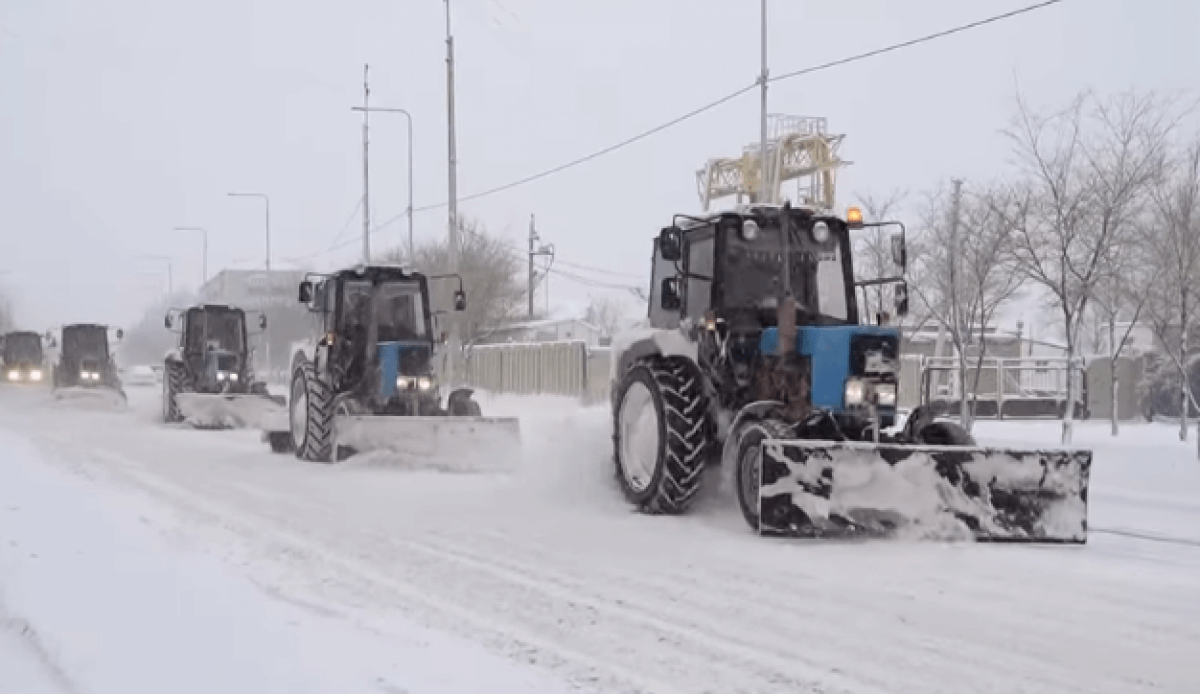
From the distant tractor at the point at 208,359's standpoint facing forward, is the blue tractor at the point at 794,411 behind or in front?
in front

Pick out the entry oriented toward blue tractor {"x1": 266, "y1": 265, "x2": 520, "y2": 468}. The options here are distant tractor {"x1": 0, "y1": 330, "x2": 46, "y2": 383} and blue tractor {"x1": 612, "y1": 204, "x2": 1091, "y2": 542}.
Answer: the distant tractor

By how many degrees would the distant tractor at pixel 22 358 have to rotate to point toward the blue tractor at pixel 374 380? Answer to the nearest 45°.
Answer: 0° — it already faces it

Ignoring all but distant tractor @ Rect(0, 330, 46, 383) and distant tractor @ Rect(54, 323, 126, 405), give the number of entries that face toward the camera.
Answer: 2

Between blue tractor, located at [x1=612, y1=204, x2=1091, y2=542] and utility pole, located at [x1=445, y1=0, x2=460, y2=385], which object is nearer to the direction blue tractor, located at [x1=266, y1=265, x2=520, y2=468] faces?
the blue tractor

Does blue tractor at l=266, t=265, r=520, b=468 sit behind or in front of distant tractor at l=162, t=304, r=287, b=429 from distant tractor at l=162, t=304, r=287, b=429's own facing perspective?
in front

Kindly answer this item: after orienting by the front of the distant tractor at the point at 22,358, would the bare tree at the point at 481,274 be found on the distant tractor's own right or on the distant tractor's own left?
on the distant tractor's own left

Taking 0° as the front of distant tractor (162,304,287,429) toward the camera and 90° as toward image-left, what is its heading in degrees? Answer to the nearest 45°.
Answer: approximately 315°

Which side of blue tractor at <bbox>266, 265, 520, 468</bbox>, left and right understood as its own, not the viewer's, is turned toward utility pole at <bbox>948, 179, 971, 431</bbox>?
left

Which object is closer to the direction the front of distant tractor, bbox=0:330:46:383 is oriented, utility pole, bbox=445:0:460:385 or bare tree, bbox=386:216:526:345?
the utility pole

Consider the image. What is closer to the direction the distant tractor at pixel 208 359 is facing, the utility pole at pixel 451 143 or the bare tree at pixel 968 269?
the bare tree

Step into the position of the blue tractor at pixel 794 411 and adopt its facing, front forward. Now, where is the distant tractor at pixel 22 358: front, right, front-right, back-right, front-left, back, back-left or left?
back

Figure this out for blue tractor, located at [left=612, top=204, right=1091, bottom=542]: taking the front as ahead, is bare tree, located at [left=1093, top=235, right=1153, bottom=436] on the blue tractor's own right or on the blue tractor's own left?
on the blue tractor's own left
